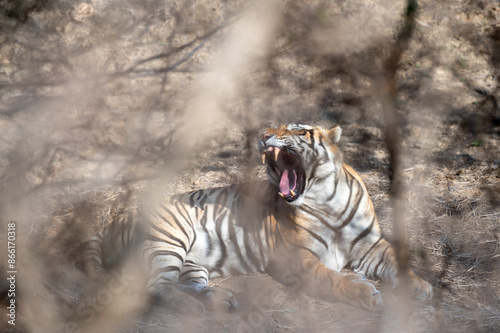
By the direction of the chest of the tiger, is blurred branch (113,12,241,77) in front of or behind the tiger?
behind

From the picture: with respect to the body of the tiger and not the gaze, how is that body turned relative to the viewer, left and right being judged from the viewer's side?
facing the viewer and to the right of the viewer
